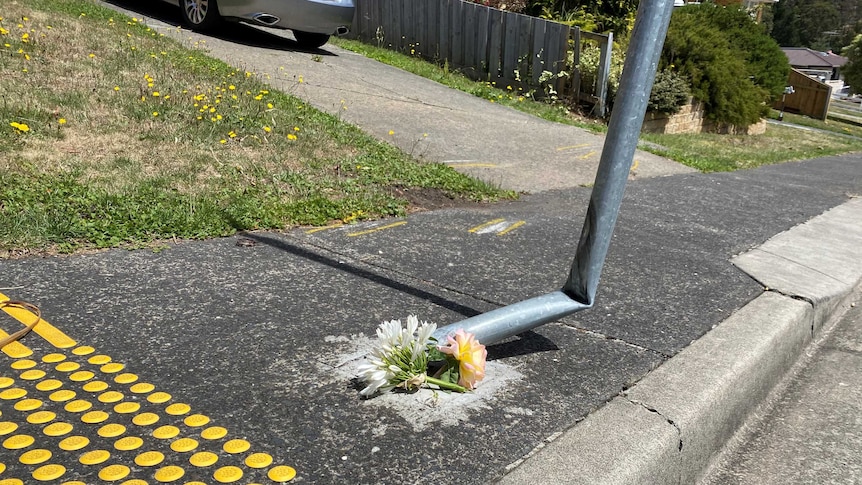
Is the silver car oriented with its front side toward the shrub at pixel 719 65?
no

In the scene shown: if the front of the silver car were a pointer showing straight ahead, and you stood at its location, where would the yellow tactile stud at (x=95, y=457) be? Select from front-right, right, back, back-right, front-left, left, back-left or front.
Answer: back-left

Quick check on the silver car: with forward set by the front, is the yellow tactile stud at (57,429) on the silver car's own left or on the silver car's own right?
on the silver car's own left

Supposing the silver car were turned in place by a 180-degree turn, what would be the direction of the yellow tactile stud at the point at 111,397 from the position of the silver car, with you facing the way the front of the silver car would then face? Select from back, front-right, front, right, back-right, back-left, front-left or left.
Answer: front-right

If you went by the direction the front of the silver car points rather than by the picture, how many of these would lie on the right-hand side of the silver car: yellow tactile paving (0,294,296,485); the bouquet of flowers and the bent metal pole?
0

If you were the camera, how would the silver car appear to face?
facing away from the viewer and to the left of the viewer

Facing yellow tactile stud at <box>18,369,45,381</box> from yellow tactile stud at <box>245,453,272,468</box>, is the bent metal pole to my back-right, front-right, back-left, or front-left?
back-right

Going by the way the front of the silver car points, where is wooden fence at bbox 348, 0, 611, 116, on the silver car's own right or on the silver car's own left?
on the silver car's own right

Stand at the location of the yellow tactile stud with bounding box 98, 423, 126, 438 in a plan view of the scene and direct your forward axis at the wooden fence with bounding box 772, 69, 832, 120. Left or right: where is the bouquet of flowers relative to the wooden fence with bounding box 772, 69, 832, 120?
right

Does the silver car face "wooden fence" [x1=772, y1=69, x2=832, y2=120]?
no

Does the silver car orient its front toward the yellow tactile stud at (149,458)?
no

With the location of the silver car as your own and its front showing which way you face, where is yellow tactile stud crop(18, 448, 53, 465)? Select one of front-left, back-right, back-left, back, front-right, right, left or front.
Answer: back-left

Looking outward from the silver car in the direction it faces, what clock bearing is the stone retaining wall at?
The stone retaining wall is roughly at 4 o'clock from the silver car.

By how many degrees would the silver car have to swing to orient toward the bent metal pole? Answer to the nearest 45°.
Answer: approximately 135° to its left
